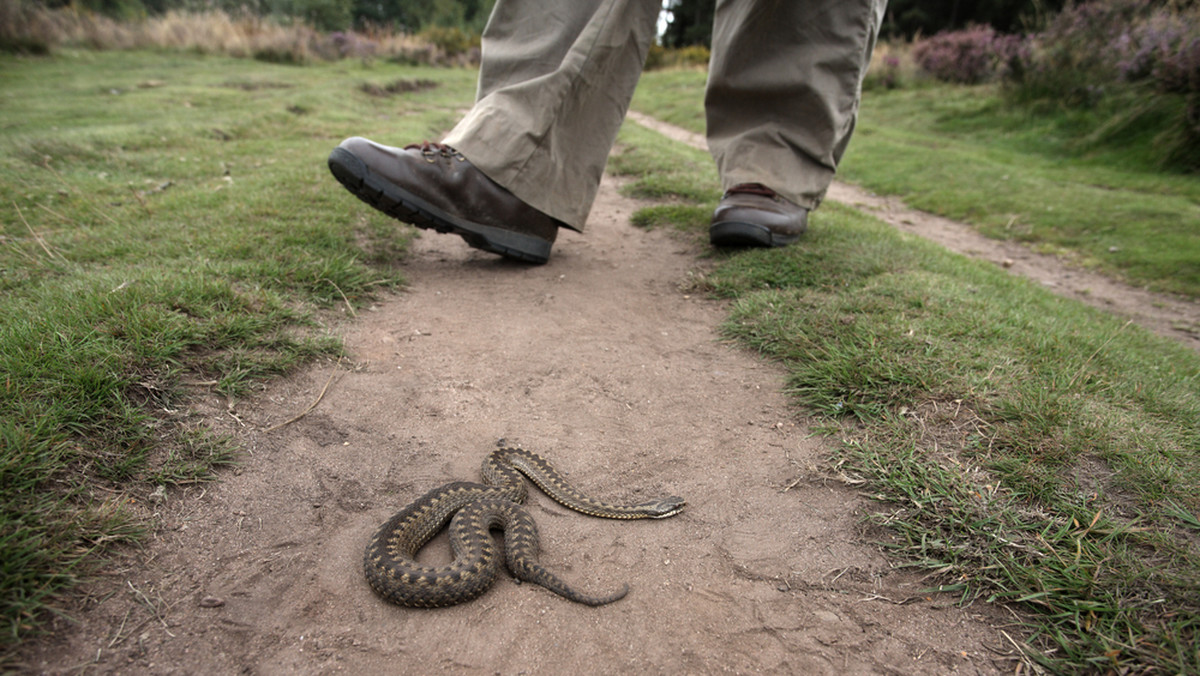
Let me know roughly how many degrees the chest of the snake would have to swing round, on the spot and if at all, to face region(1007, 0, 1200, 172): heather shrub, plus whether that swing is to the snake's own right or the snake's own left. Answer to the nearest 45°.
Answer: approximately 45° to the snake's own left

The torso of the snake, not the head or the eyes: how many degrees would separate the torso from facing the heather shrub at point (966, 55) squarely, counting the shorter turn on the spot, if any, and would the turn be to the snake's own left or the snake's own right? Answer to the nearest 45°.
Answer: approximately 45° to the snake's own left

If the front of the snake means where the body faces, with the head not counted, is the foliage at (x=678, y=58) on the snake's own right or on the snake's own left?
on the snake's own left

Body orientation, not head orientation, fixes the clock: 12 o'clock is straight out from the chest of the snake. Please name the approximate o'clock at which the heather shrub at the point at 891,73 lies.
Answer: The heather shrub is roughly at 10 o'clock from the snake.

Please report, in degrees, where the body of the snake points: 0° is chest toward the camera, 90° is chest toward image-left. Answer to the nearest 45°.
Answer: approximately 270°

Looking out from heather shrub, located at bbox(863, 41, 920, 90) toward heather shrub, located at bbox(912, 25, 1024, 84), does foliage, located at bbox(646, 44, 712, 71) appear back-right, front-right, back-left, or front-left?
back-left
